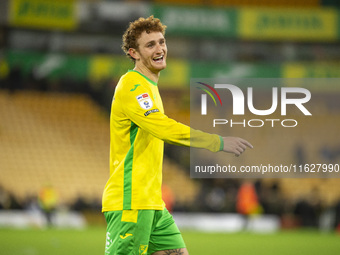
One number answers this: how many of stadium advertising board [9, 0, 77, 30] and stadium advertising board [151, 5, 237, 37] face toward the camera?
2

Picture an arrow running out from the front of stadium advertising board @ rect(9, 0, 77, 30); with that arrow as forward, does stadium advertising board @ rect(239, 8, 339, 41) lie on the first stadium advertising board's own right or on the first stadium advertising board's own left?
on the first stadium advertising board's own left

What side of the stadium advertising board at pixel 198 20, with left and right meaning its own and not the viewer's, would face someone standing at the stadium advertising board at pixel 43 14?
right

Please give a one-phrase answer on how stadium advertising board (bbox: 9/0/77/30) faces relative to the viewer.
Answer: facing the viewer

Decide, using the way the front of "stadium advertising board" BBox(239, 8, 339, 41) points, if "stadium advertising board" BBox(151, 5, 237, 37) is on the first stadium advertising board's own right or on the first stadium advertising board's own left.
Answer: on the first stadium advertising board's own right

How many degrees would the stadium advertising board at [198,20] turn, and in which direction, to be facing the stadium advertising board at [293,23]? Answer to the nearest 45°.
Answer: approximately 90° to its left

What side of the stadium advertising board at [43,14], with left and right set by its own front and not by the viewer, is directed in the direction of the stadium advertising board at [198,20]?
left

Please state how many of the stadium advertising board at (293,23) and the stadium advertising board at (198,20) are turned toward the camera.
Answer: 2

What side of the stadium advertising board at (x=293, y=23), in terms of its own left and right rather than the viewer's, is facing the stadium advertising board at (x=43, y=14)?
right

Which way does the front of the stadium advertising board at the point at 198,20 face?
toward the camera

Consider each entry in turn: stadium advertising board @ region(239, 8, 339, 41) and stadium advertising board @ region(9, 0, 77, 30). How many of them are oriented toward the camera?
2
